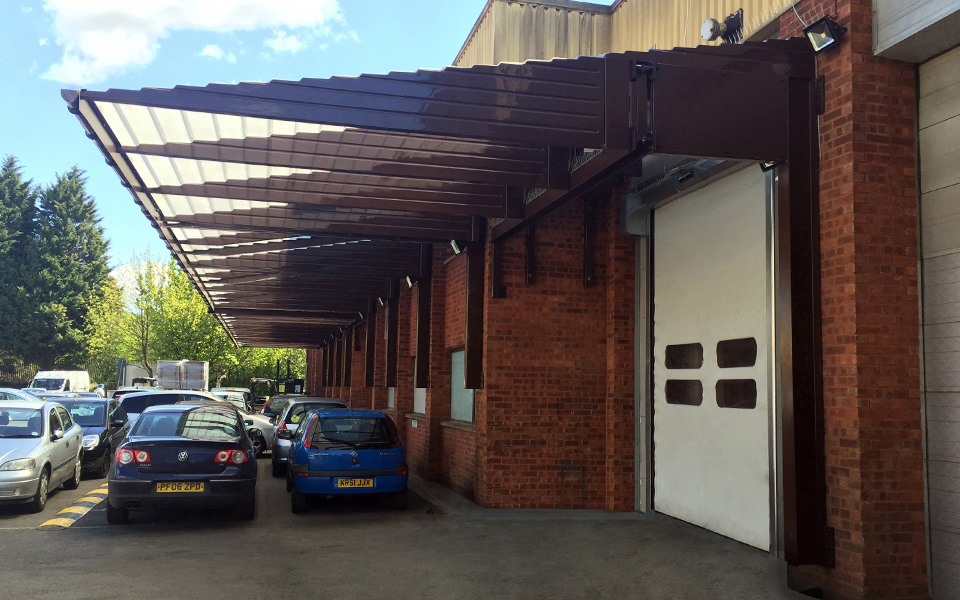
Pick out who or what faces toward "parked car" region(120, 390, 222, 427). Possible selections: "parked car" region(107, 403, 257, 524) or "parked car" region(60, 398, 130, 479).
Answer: "parked car" region(107, 403, 257, 524)

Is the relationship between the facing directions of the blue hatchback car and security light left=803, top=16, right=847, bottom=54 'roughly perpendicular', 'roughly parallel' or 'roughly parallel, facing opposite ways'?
roughly perpendicular

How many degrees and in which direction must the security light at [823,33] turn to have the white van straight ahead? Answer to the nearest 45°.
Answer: approximately 90° to its right

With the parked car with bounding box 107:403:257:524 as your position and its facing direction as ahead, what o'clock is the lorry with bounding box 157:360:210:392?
The lorry is roughly at 12 o'clock from the parked car.

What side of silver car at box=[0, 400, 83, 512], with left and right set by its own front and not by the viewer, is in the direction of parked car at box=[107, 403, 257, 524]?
left

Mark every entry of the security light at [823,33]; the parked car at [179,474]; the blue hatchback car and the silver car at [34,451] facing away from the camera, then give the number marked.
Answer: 2

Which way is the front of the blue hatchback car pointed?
away from the camera

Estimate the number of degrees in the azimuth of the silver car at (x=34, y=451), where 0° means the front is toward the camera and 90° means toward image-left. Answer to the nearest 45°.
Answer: approximately 45°

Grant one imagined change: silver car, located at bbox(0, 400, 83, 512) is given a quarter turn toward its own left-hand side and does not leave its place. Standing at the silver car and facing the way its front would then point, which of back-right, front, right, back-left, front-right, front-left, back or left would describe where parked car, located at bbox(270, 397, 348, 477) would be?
left

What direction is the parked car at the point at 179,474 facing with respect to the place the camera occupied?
facing away from the viewer

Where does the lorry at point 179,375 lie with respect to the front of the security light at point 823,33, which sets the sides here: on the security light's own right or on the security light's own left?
on the security light's own right

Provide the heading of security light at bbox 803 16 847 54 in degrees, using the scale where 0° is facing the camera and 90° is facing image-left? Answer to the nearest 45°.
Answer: approximately 45°

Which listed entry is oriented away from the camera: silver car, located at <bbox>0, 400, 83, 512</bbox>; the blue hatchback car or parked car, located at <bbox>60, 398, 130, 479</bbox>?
the blue hatchback car
